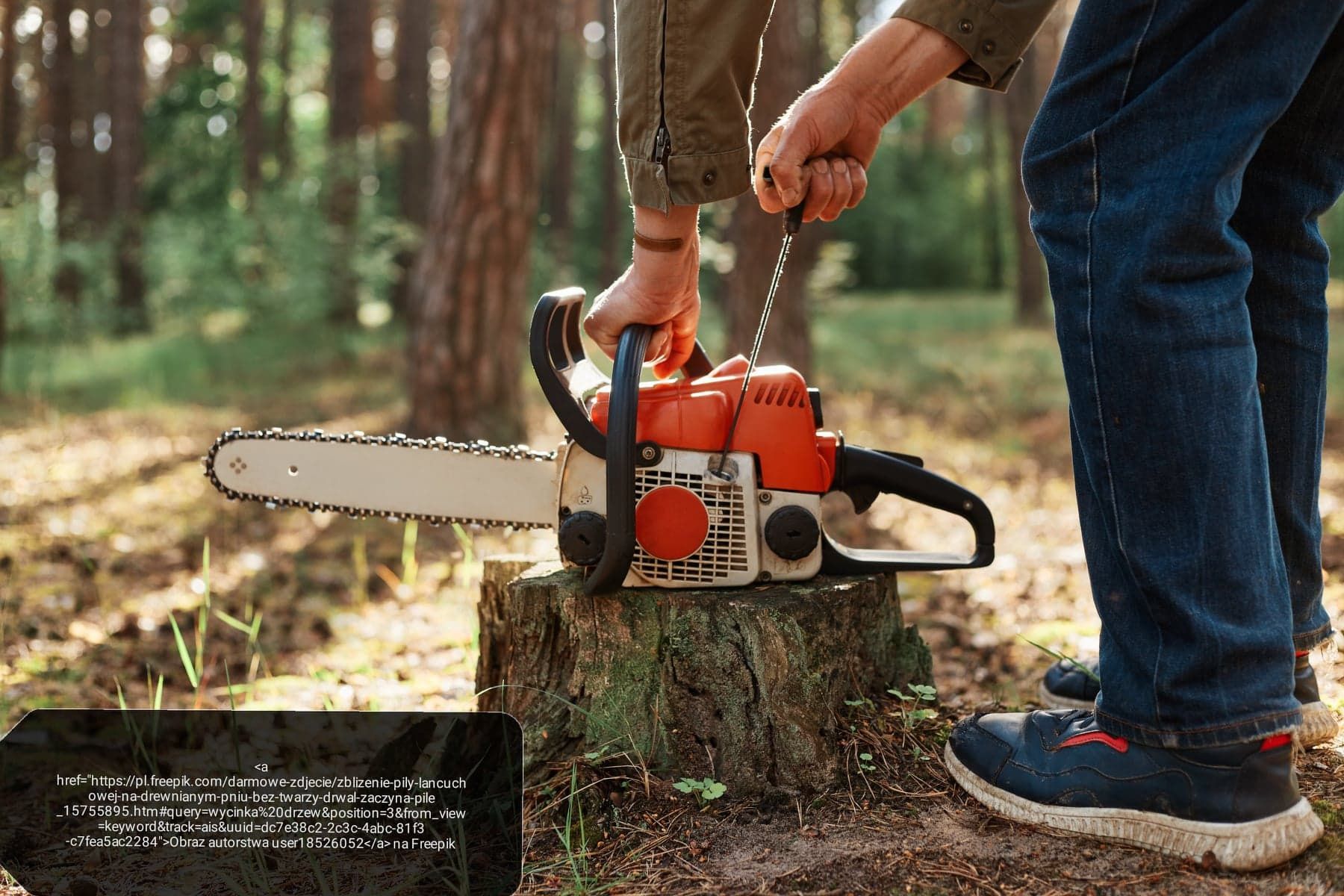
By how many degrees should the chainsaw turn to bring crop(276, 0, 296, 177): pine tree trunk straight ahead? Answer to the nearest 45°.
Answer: approximately 90° to its right

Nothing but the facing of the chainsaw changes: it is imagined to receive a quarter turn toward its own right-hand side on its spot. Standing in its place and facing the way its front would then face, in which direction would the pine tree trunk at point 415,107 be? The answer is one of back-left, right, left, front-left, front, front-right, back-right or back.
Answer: front

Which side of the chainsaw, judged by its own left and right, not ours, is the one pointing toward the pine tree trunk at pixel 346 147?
right

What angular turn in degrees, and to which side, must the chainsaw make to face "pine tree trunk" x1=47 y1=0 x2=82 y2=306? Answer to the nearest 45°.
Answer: approximately 45° to its right

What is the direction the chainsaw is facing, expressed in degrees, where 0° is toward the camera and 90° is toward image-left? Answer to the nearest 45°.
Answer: approximately 90°

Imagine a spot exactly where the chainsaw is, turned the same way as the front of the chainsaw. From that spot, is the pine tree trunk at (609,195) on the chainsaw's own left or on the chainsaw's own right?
on the chainsaw's own right

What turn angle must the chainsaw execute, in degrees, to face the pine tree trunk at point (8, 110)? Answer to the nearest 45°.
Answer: approximately 45° to its right

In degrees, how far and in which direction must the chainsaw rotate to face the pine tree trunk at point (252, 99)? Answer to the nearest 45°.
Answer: approximately 90° to its right

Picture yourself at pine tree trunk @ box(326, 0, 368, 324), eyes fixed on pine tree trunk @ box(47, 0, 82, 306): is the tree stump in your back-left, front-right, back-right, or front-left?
back-left
